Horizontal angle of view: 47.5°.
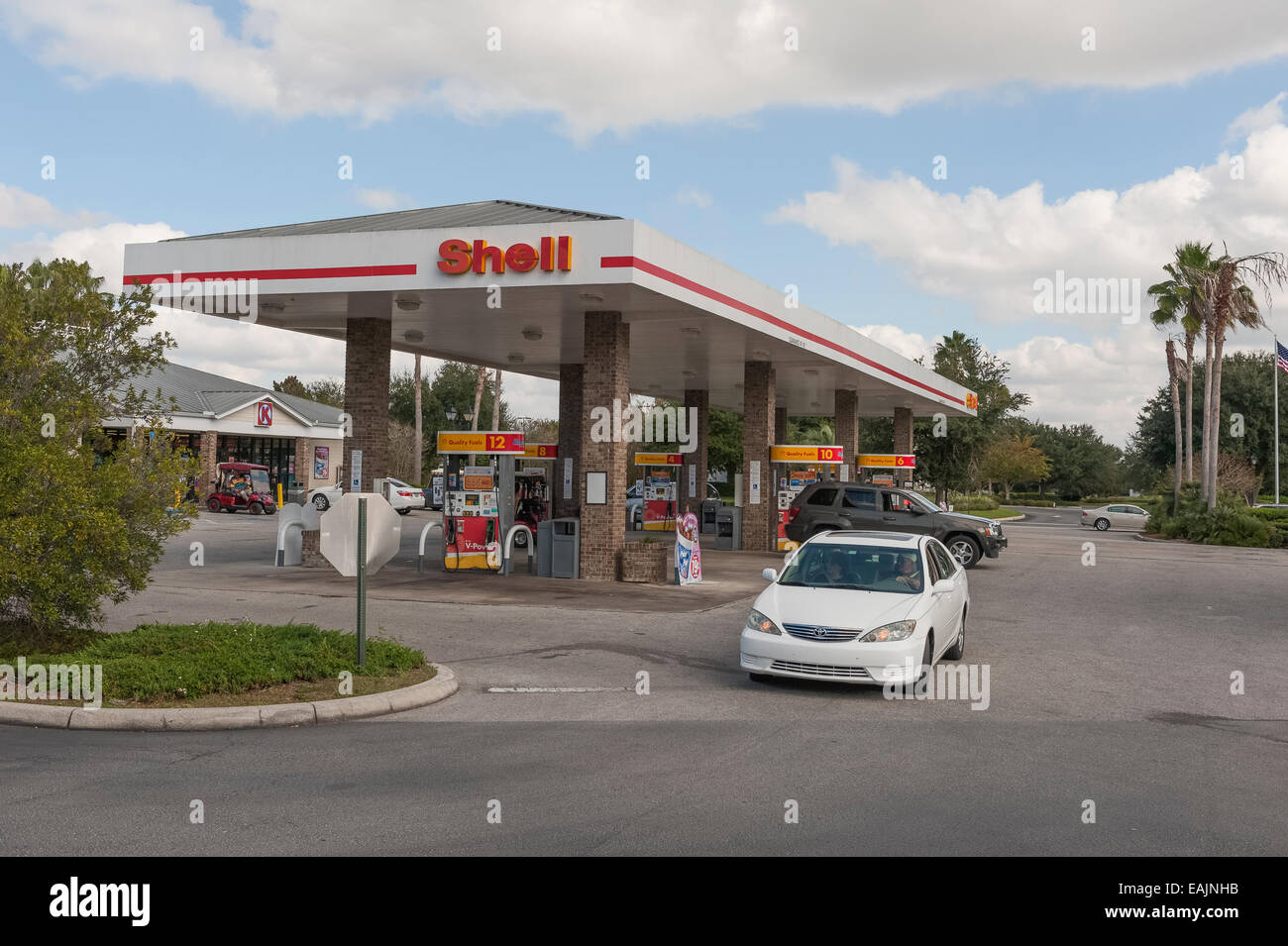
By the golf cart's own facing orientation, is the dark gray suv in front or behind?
in front

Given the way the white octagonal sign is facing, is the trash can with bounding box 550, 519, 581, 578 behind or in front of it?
in front

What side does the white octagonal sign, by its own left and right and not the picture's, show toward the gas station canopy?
front

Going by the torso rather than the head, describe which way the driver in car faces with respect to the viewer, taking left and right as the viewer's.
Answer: facing the viewer and to the left of the viewer

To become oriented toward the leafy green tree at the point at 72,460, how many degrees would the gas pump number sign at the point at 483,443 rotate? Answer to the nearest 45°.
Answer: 0° — it already faces it

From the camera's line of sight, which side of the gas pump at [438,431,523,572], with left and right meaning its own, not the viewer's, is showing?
front

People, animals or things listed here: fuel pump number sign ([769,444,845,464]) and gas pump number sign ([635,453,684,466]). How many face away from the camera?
0

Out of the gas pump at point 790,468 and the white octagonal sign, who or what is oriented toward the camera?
the gas pump

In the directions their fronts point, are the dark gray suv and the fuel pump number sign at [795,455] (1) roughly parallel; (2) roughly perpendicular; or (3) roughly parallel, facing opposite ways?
roughly perpendicular

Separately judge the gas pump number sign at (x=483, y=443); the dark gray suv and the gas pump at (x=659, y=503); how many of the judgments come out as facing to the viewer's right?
1

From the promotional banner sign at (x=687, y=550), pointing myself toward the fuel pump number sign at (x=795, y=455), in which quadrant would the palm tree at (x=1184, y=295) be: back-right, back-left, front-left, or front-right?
front-right

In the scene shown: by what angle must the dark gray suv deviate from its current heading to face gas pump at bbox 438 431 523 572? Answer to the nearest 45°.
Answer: approximately 135° to its right

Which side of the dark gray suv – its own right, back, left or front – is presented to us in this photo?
right

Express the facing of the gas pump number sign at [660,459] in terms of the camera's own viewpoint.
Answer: facing the viewer

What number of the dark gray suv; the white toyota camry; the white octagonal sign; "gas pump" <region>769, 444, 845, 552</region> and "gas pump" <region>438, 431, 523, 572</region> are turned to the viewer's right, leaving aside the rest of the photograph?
1

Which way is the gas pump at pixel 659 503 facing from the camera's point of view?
toward the camera

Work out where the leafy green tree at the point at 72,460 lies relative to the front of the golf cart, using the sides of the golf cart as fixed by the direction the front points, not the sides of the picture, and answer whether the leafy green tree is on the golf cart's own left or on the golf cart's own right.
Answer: on the golf cart's own right

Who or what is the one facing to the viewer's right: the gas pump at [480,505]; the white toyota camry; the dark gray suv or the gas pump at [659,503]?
the dark gray suv
